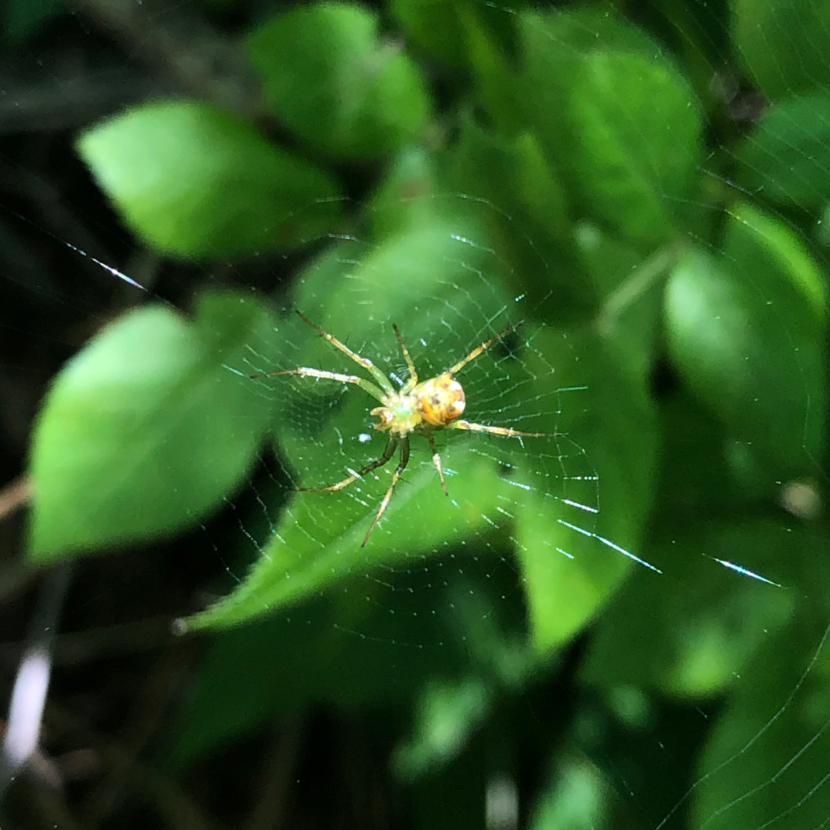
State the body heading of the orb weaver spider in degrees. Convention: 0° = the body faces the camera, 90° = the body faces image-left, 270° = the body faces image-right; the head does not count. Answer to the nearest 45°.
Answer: approximately 90°
